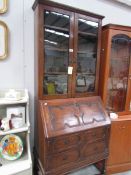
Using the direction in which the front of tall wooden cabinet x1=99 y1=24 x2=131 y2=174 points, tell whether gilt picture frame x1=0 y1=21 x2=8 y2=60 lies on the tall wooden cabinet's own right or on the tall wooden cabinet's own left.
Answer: on the tall wooden cabinet's own right

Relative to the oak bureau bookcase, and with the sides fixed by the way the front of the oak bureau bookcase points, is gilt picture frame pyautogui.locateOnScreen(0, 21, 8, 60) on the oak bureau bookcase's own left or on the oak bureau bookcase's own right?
on the oak bureau bookcase's own right

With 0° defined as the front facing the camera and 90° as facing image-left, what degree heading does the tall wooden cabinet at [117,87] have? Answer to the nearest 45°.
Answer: approximately 315°

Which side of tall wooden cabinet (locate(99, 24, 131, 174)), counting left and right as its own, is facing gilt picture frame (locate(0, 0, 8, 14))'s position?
right

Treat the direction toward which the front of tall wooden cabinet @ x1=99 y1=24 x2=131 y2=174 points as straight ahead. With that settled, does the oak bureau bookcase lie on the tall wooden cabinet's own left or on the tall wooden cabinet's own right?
on the tall wooden cabinet's own right

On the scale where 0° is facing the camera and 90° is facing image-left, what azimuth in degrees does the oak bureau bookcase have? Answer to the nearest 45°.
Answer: approximately 315°

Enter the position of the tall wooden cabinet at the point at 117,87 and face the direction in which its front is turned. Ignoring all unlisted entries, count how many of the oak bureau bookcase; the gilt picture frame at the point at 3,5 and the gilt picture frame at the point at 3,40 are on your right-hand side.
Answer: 3

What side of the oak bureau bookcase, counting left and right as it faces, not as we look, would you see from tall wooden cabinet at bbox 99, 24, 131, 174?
left
